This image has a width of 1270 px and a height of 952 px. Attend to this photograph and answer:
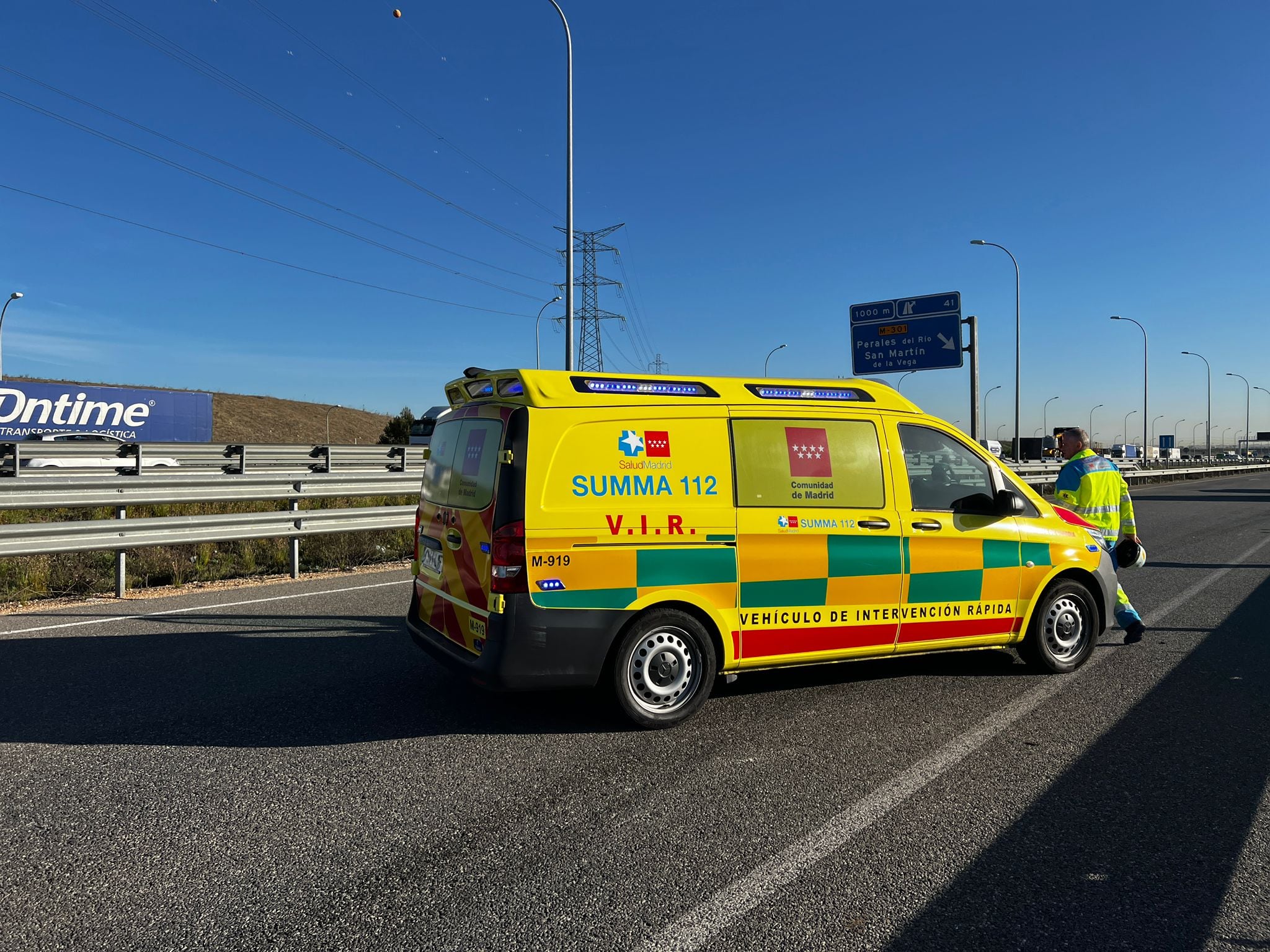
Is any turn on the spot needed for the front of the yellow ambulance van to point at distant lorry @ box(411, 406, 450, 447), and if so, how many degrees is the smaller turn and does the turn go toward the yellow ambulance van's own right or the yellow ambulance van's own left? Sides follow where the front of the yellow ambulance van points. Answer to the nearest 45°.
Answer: approximately 90° to the yellow ambulance van's own left

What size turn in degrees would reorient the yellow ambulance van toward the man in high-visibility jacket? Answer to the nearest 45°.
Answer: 0° — it already faces them

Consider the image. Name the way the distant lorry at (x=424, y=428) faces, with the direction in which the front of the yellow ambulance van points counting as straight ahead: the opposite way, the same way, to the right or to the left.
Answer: the opposite way

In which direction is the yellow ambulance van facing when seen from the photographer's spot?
facing away from the viewer and to the right of the viewer

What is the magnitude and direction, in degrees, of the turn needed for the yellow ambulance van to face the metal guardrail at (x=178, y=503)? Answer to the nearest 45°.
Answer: approximately 90° to its left

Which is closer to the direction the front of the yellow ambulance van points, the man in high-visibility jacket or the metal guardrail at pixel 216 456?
the man in high-visibility jacket
